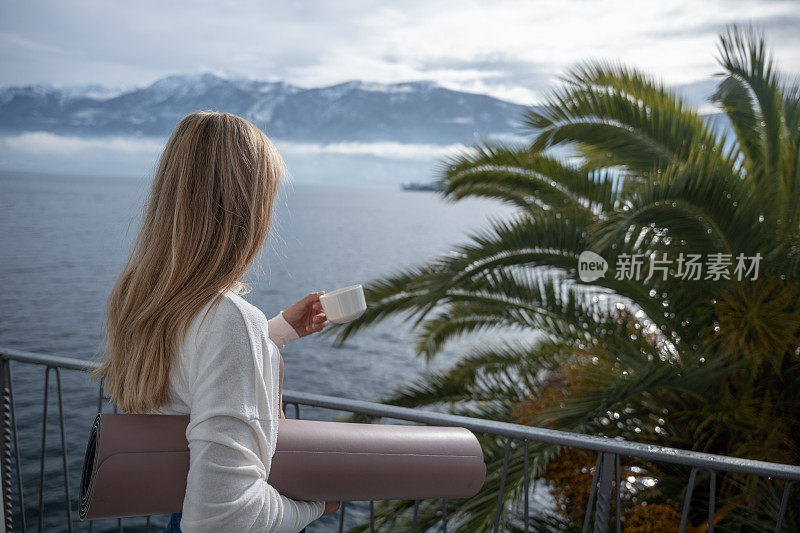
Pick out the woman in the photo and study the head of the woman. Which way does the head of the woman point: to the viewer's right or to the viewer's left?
to the viewer's right

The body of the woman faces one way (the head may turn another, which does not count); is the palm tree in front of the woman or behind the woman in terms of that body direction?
in front

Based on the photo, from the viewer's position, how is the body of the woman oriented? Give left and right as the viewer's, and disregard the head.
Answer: facing away from the viewer and to the right of the viewer
